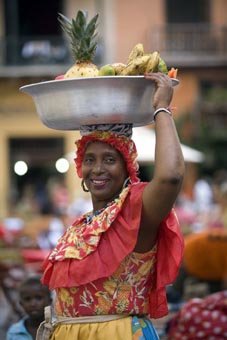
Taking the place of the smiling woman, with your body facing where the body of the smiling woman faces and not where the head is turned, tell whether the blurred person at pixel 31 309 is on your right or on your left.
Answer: on your right

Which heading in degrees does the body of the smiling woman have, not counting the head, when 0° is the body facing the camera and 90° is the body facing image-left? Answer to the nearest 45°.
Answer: approximately 45°

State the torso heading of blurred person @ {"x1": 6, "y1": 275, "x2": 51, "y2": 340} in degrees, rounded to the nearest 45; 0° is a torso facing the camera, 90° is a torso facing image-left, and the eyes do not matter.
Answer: approximately 0°

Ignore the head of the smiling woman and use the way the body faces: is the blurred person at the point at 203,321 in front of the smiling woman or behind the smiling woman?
behind

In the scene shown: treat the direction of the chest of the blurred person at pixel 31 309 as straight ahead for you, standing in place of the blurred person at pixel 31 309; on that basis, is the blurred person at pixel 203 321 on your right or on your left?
on your left
